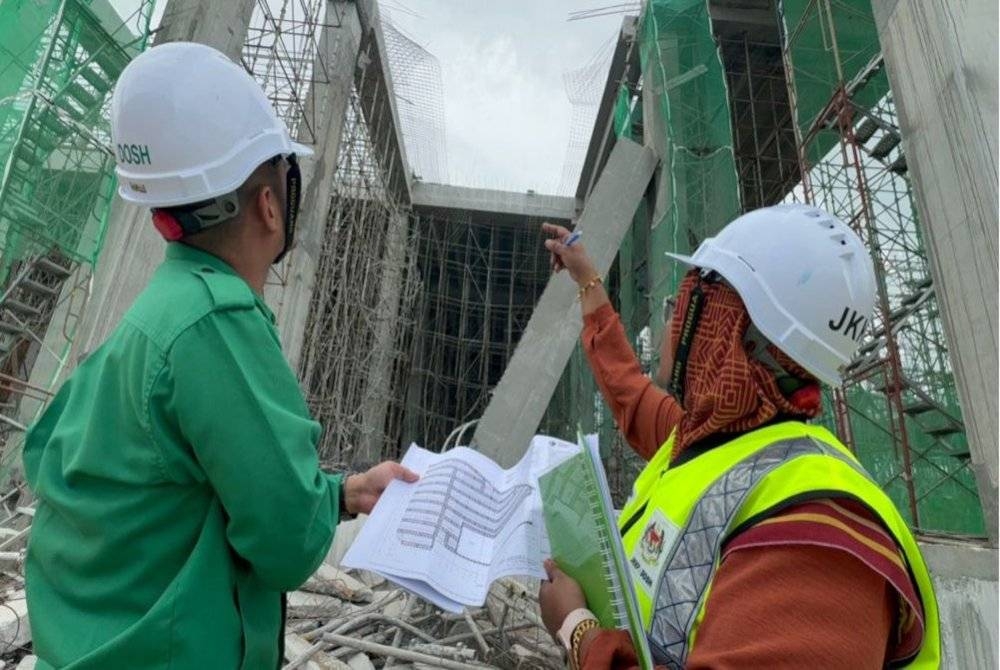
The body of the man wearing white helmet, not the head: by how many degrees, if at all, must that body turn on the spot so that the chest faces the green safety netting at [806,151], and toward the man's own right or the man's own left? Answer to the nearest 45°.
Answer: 0° — they already face it

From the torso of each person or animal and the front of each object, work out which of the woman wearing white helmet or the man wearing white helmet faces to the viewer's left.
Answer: the woman wearing white helmet

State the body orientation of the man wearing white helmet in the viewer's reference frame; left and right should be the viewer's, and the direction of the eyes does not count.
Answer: facing away from the viewer and to the right of the viewer

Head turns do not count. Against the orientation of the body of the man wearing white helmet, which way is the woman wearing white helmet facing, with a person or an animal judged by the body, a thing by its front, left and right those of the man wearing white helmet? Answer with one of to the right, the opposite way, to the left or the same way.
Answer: to the left

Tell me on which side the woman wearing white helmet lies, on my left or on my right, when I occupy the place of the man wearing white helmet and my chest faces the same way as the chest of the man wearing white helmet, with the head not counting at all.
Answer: on my right

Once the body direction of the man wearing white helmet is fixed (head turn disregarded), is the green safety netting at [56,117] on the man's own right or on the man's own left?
on the man's own left

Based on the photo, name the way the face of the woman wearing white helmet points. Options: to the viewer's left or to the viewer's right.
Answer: to the viewer's left

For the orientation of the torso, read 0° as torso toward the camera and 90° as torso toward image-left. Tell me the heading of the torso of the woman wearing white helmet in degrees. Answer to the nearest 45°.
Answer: approximately 90°

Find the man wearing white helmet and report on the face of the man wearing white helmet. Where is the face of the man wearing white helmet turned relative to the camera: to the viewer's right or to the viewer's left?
to the viewer's right

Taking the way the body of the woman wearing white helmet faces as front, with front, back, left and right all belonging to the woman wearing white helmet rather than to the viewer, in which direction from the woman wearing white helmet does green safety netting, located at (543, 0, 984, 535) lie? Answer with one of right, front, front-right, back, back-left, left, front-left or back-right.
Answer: right

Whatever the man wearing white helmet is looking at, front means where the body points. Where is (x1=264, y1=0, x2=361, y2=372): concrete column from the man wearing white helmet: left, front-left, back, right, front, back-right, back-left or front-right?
front-left
